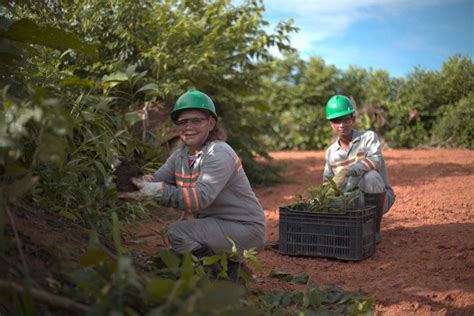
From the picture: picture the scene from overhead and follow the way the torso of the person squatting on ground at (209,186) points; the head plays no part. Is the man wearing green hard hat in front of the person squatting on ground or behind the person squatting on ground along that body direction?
behind

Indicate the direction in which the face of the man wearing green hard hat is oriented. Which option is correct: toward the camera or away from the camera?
toward the camera

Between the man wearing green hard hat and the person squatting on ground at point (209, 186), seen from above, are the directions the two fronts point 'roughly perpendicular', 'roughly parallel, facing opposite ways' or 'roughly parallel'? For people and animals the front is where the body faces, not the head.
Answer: roughly parallel

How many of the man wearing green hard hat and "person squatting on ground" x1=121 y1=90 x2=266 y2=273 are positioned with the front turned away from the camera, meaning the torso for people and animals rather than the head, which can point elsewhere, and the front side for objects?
0

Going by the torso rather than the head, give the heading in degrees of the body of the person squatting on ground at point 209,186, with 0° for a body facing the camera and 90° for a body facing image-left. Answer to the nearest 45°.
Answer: approximately 45°

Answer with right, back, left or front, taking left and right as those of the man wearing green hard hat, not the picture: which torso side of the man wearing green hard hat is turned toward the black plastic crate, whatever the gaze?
front
